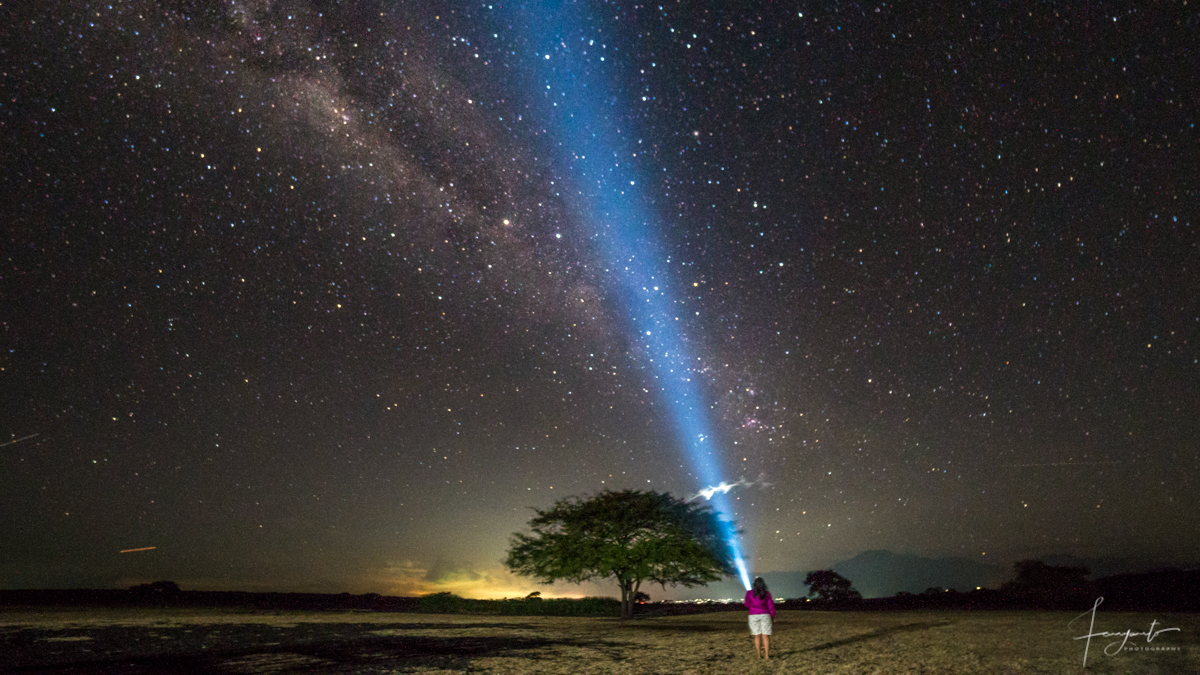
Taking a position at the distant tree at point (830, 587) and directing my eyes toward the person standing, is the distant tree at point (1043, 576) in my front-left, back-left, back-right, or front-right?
back-left

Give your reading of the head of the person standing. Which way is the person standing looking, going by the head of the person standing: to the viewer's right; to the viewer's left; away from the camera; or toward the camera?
away from the camera

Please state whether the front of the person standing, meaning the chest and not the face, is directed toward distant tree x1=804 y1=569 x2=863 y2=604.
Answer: yes

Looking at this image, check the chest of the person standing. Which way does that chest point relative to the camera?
away from the camera

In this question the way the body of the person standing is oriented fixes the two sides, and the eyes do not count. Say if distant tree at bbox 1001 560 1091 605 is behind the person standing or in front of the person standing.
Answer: in front

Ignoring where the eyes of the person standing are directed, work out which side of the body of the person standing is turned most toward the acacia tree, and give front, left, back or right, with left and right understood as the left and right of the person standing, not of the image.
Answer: front

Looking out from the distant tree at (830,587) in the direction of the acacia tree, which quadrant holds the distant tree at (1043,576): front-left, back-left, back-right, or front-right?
back-left

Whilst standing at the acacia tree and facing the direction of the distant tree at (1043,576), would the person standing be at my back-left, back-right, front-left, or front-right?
back-right
